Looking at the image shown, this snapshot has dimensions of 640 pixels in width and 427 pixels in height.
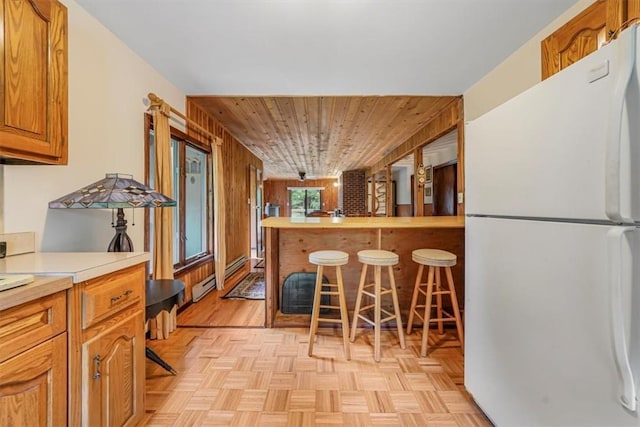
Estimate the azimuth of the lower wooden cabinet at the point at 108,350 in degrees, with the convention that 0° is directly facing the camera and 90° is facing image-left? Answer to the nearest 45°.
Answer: approximately 315°

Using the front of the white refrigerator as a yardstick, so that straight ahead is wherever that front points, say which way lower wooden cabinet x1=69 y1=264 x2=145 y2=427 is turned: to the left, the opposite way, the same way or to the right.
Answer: the opposite way

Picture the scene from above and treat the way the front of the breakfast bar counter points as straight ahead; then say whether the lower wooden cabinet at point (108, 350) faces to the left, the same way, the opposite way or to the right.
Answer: to the left

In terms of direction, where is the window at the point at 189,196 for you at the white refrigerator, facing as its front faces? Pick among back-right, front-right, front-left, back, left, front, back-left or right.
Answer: front-right

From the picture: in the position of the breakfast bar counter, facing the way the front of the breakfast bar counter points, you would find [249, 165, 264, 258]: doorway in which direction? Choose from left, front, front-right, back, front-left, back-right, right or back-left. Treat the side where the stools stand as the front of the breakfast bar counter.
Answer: back-right

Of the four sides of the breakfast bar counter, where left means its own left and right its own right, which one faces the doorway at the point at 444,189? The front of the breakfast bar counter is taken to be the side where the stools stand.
back

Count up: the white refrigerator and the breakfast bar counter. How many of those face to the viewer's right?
0

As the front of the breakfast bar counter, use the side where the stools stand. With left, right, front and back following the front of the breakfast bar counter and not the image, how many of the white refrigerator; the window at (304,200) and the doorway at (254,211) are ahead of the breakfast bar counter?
1

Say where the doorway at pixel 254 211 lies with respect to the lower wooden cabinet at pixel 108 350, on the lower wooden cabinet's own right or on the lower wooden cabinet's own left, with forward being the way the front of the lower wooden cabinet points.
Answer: on the lower wooden cabinet's own left

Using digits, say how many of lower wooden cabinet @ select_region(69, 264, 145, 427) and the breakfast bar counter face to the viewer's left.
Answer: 0

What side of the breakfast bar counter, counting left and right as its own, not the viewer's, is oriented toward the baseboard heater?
right

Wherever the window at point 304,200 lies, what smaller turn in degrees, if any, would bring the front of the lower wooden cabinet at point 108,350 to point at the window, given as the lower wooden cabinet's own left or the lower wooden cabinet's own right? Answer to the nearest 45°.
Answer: approximately 90° to the lower wooden cabinet's own left
